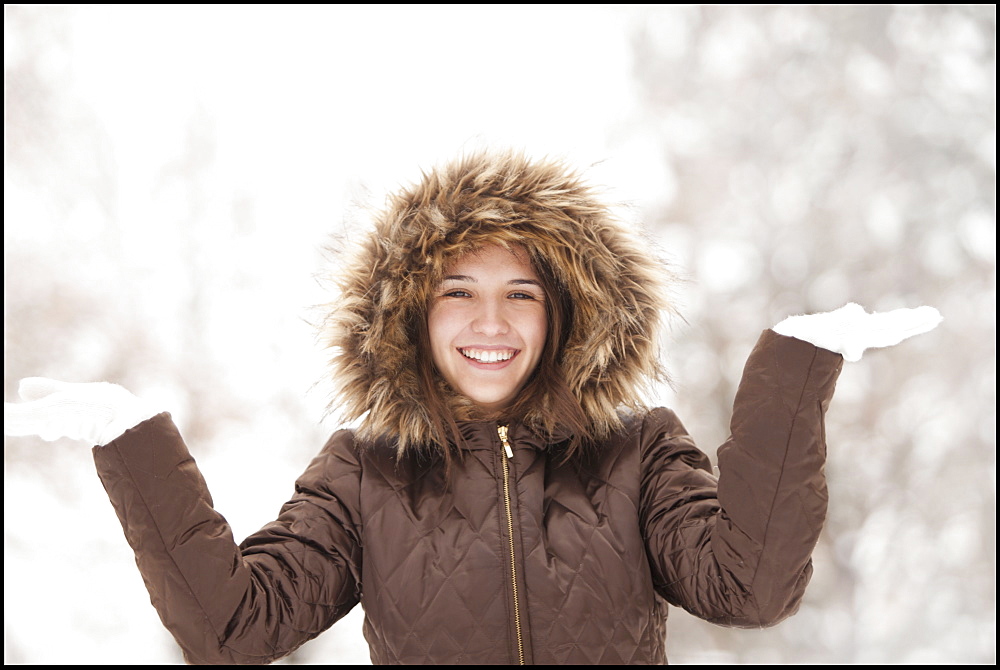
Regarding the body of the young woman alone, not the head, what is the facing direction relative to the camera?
toward the camera

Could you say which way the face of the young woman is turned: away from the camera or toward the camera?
toward the camera
